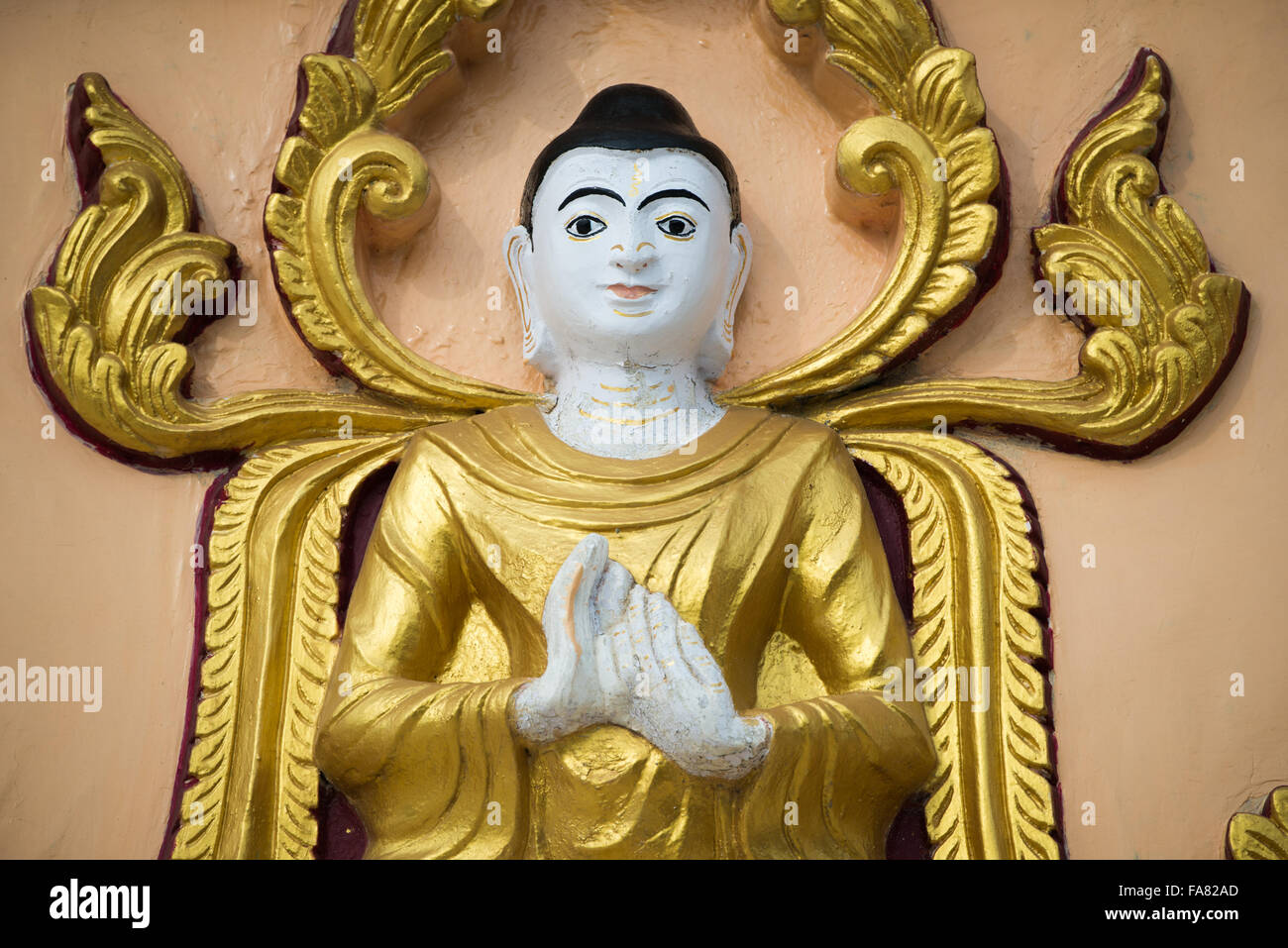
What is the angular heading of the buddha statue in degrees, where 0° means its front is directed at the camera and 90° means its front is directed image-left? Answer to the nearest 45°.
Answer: approximately 0°
